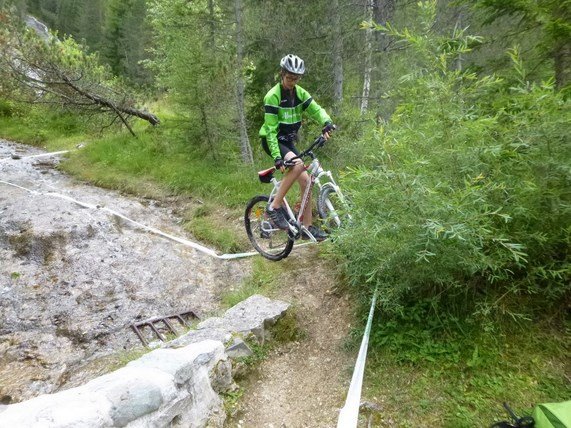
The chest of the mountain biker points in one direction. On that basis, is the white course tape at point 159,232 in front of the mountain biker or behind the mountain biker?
behind

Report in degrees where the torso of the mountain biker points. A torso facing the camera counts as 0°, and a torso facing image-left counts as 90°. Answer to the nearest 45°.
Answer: approximately 315°

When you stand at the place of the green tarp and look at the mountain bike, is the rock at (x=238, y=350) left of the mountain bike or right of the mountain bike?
left

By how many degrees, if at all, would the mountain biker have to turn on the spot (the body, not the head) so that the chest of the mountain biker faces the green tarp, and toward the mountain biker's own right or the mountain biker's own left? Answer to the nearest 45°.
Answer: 0° — they already face it

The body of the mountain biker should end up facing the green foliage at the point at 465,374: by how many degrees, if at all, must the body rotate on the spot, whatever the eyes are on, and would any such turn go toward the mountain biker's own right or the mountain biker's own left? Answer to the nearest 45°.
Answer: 0° — they already face it

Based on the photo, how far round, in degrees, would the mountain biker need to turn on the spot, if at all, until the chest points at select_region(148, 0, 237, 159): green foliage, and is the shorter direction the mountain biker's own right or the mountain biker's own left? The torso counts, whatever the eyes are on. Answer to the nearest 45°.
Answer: approximately 180°

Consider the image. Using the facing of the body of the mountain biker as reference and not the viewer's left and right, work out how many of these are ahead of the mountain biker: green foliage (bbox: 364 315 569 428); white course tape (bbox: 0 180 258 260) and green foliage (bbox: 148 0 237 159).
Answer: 1
